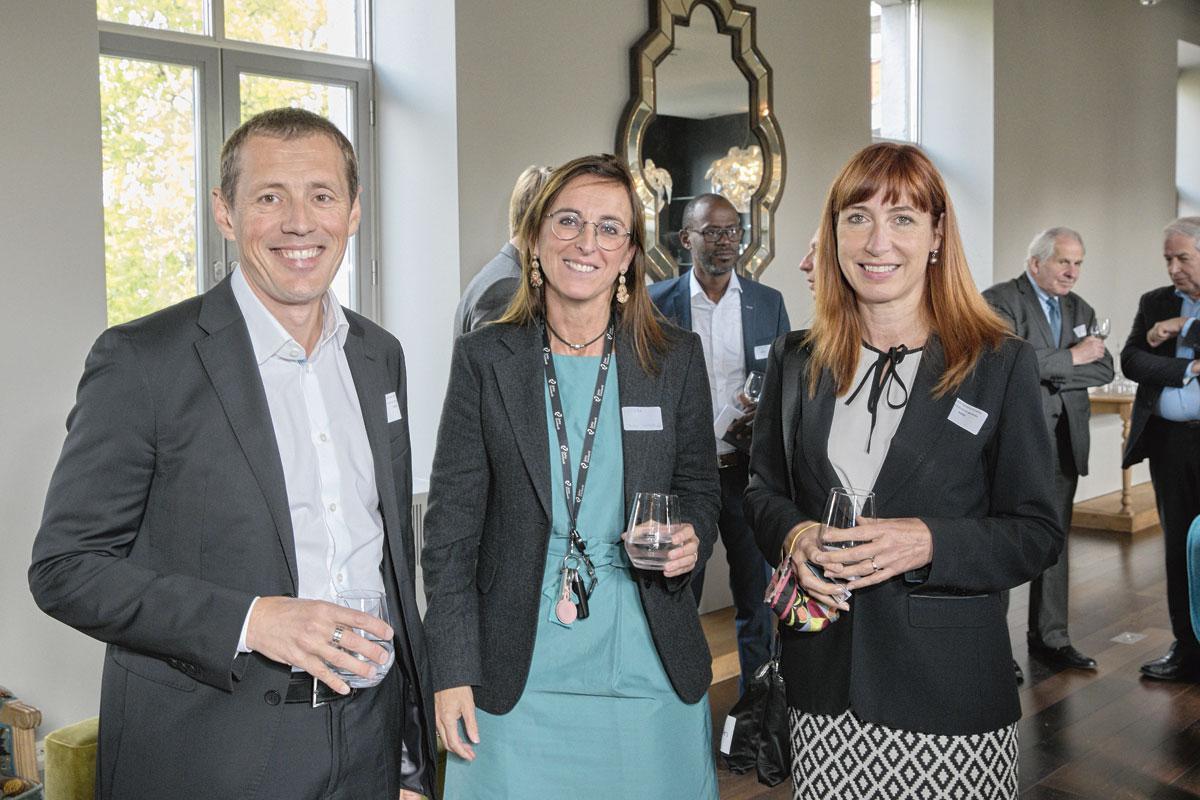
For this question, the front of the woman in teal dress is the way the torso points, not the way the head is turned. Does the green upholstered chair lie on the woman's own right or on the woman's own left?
on the woman's own right

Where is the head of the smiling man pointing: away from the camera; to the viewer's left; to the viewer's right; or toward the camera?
toward the camera

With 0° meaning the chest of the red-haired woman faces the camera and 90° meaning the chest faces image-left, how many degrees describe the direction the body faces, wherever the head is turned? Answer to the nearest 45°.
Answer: approximately 45°

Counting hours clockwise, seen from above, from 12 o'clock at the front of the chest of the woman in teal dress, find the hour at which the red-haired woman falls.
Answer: The red-haired woman is roughly at 9 o'clock from the woman in teal dress.

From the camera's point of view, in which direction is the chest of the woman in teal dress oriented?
toward the camera

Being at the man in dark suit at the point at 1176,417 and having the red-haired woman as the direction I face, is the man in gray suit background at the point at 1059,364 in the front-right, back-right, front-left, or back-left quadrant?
front-right

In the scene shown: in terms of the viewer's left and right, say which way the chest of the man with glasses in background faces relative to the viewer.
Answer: facing the viewer

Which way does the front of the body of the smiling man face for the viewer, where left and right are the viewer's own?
facing the viewer and to the right of the viewer

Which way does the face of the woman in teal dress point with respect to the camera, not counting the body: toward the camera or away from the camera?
toward the camera

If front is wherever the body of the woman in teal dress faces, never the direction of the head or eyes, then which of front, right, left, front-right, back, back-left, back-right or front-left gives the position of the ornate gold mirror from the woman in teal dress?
back

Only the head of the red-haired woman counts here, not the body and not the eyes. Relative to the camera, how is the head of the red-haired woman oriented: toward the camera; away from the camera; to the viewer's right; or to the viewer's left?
toward the camera

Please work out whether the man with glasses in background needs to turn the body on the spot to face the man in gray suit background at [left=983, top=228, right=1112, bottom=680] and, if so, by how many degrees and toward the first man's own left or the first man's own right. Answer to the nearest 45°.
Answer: approximately 135° to the first man's own left

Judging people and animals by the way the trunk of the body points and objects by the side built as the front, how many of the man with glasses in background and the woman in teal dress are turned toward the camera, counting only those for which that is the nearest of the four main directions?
2

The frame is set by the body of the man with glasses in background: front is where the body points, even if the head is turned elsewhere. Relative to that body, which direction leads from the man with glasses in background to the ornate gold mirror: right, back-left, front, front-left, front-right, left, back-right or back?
back

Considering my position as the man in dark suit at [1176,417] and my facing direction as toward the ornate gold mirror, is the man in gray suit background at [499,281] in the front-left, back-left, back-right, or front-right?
front-left

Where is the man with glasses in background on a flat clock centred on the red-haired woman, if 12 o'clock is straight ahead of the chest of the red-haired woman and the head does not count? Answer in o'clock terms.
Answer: The man with glasses in background is roughly at 4 o'clock from the red-haired woman.

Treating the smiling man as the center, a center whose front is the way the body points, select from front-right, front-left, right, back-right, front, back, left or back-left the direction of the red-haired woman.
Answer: front-left
